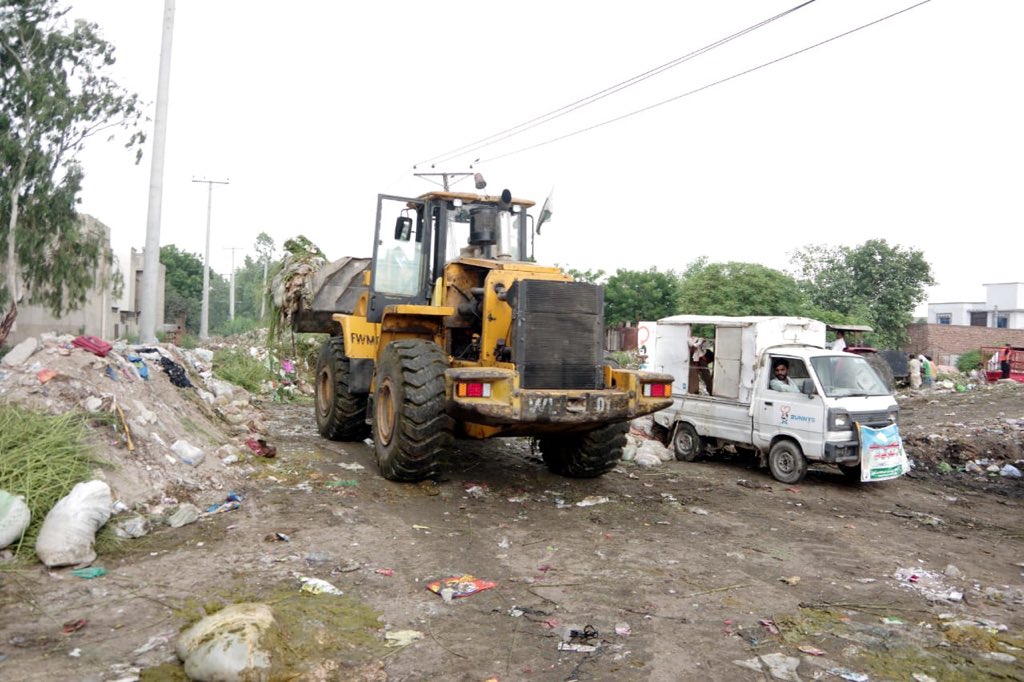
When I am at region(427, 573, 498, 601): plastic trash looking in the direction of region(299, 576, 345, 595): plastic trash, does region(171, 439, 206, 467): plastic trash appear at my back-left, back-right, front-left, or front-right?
front-right

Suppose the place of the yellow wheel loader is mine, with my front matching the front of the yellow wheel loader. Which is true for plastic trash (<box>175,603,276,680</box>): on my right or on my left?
on my left

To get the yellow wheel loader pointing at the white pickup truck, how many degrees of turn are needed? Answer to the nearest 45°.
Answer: approximately 90° to its right

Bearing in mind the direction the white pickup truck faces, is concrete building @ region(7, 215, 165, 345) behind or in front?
behind

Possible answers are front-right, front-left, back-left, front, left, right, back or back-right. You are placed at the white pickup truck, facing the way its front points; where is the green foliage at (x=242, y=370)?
back-right

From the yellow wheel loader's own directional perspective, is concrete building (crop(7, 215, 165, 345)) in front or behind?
in front

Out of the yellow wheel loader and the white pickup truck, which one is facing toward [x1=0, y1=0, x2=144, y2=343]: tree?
the yellow wheel loader

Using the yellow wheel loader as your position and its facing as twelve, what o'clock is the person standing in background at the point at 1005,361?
The person standing in background is roughly at 3 o'clock from the yellow wheel loader.

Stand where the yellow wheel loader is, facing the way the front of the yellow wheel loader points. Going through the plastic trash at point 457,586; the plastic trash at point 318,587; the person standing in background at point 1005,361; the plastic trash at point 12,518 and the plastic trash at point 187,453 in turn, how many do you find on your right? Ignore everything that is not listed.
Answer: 1

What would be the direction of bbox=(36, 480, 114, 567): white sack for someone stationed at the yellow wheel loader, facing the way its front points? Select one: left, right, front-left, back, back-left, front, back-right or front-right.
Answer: left

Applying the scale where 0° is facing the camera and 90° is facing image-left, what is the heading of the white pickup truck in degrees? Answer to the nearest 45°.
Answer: approximately 315°

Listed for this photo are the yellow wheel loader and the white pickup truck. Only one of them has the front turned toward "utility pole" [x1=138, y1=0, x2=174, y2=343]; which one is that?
the yellow wheel loader

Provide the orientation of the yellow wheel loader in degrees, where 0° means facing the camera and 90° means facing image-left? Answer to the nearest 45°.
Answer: approximately 135°

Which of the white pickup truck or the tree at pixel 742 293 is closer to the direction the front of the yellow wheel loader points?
the tree

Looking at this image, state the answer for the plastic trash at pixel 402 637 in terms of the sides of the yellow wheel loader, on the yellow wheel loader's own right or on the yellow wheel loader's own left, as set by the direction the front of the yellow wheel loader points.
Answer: on the yellow wheel loader's own left

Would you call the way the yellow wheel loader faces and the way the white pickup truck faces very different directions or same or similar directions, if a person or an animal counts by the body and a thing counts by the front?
very different directions
